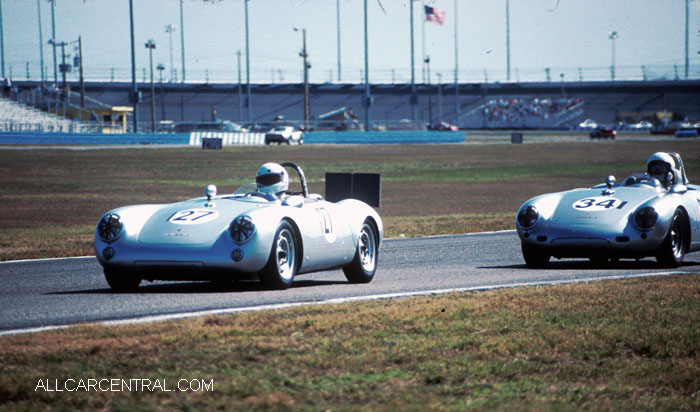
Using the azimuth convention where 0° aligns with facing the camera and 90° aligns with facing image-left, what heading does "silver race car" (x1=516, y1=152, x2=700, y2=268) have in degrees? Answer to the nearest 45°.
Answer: approximately 45°

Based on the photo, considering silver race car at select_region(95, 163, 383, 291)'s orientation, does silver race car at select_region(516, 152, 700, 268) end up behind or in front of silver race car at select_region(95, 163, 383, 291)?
behind

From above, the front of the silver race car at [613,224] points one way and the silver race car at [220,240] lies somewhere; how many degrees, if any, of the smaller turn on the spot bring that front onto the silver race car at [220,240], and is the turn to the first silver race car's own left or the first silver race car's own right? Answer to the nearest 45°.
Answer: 0° — it already faces it

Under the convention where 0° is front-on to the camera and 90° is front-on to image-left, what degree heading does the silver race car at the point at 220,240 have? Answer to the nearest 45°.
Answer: approximately 45°
